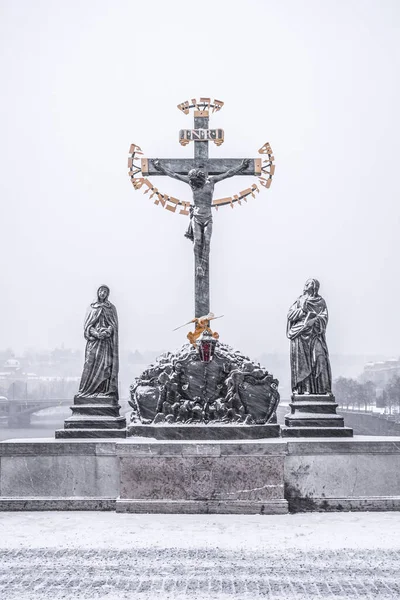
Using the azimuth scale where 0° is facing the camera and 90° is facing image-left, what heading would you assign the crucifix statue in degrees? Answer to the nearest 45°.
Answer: approximately 0°

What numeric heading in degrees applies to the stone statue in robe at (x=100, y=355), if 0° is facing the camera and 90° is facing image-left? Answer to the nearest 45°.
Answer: approximately 0°

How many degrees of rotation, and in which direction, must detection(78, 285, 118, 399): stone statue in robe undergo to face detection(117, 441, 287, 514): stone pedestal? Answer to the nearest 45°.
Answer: approximately 45° to its left

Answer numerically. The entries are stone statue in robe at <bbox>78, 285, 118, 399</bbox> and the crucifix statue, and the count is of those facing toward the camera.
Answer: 2

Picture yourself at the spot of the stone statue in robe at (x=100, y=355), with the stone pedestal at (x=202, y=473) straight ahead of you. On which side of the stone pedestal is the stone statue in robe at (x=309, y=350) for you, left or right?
left

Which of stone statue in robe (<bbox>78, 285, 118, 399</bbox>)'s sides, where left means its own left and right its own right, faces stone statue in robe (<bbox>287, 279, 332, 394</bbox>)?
left

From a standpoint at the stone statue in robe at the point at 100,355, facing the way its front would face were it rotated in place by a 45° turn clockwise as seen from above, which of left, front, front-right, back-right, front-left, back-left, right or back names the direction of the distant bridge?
back-right
